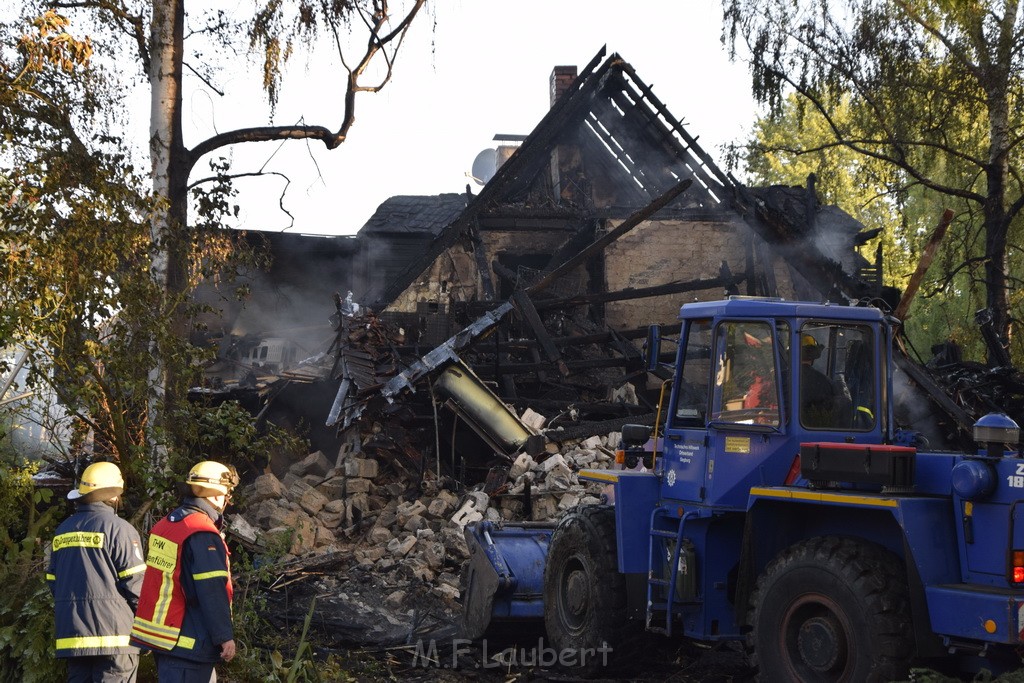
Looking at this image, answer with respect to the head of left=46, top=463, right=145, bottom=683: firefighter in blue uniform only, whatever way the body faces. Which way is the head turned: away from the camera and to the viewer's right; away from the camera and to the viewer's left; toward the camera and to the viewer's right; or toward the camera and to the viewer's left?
away from the camera and to the viewer's right

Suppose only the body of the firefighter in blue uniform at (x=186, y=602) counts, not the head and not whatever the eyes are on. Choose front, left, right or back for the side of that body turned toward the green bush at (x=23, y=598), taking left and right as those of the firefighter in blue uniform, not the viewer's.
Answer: left

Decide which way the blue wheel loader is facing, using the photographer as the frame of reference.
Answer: facing away from the viewer and to the left of the viewer

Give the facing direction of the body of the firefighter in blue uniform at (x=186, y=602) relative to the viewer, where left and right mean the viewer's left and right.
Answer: facing away from the viewer and to the right of the viewer

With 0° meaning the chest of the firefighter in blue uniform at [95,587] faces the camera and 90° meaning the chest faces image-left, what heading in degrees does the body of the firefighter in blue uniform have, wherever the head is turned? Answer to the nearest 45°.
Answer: approximately 225°

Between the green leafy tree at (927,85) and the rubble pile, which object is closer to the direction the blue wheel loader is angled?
the rubble pile

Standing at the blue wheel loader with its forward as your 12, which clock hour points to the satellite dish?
The satellite dish is roughly at 1 o'clock from the blue wheel loader.

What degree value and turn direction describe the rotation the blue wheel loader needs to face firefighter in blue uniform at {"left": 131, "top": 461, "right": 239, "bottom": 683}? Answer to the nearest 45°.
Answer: approximately 90° to its left

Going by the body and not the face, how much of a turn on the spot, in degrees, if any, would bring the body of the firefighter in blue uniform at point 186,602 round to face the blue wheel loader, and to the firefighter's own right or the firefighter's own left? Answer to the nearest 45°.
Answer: approximately 45° to the firefighter's own right

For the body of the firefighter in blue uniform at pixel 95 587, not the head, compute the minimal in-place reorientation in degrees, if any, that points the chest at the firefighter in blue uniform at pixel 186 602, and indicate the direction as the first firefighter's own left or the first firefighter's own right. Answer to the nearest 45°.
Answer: approximately 90° to the first firefighter's own right

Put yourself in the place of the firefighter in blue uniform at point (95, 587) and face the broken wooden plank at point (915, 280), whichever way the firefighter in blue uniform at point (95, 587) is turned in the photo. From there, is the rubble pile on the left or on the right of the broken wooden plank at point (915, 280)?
left
